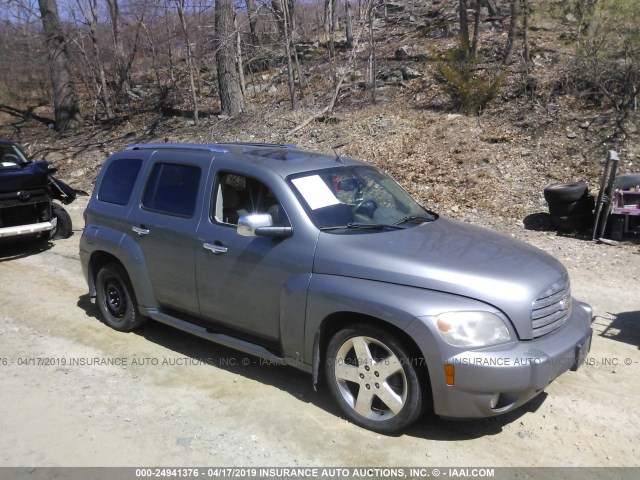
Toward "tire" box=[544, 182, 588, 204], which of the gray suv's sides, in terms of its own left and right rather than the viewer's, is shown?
left

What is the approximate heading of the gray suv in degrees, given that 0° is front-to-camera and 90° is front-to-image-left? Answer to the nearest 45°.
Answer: approximately 315°

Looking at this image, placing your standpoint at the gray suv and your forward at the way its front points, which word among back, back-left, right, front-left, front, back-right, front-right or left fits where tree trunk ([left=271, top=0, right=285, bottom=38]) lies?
back-left

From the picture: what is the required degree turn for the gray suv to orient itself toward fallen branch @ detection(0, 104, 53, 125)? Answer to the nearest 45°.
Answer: approximately 180°

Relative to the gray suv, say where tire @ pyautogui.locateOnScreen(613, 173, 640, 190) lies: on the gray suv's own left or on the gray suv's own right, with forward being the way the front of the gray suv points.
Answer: on the gray suv's own left

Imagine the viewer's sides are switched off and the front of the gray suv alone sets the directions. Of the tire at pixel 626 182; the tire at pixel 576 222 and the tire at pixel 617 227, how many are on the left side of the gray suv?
3

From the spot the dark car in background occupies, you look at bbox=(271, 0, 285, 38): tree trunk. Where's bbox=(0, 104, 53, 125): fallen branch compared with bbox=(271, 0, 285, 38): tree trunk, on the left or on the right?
left

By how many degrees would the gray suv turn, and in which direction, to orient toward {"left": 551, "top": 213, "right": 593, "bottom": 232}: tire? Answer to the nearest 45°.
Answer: approximately 90° to its left

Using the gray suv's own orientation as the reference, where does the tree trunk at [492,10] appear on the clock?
The tree trunk is roughly at 8 o'clock from the gray suv.

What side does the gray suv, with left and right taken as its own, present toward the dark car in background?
back

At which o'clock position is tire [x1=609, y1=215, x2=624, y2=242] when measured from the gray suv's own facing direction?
The tire is roughly at 9 o'clock from the gray suv.
